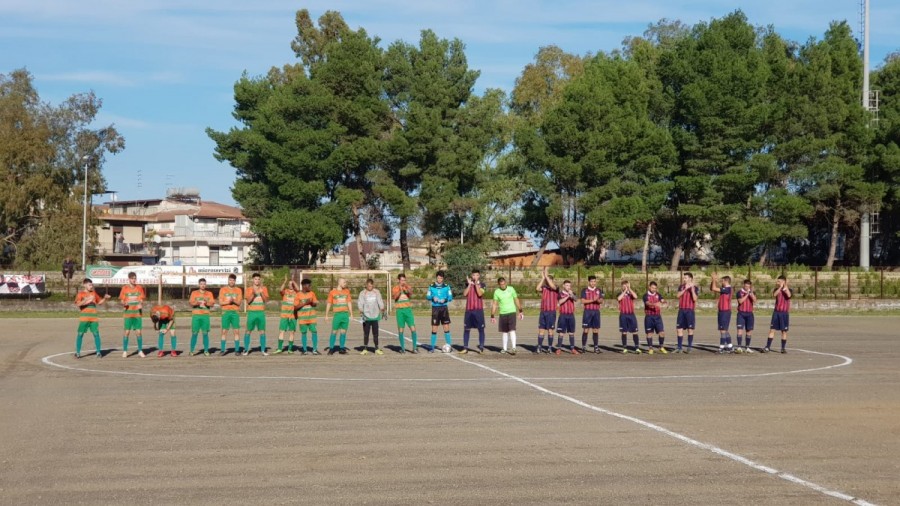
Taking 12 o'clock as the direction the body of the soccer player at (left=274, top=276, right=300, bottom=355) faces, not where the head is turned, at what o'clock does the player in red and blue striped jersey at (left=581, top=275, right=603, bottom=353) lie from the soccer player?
The player in red and blue striped jersey is roughly at 9 o'clock from the soccer player.

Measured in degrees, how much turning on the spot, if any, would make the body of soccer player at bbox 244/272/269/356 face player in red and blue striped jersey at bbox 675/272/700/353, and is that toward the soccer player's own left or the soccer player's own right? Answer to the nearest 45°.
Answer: approximately 90° to the soccer player's own left

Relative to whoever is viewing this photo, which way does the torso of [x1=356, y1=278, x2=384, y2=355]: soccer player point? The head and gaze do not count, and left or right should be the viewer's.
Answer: facing the viewer

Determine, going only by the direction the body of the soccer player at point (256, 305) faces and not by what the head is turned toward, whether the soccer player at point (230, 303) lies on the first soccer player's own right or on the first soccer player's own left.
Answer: on the first soccer player's own right

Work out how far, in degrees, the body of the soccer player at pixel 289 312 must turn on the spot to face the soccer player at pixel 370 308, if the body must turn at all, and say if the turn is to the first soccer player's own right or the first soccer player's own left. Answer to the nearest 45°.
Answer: approximately 90° to the first soccer player's own left

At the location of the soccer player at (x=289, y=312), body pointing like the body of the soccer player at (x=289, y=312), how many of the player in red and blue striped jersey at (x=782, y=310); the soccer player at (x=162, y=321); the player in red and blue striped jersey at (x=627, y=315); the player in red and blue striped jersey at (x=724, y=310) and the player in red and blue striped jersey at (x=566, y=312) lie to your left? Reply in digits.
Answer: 4

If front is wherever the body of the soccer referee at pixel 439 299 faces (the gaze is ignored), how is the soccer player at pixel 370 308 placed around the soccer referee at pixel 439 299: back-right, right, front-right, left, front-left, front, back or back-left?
right

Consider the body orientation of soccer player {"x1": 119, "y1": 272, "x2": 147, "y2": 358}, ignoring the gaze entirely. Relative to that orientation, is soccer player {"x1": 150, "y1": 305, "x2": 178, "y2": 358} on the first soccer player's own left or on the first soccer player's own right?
on the first soccer player's own left

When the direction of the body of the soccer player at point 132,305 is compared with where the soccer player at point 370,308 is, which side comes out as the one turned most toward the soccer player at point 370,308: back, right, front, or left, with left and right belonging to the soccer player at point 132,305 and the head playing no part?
left

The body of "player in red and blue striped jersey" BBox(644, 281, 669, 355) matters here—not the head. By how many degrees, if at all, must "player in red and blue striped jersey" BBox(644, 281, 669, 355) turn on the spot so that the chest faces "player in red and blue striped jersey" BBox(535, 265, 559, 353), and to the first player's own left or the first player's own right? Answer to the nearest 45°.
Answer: approximately 45° to the first player's own right

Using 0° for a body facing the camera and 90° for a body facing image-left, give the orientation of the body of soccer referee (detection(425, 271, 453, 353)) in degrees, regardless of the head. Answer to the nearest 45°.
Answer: approximately 0°

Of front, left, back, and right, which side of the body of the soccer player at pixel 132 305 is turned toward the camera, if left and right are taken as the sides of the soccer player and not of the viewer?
front

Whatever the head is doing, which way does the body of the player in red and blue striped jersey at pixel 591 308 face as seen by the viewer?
toward the camera
